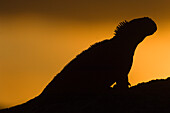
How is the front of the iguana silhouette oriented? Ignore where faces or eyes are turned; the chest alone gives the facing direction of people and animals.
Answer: to the viewer's right
